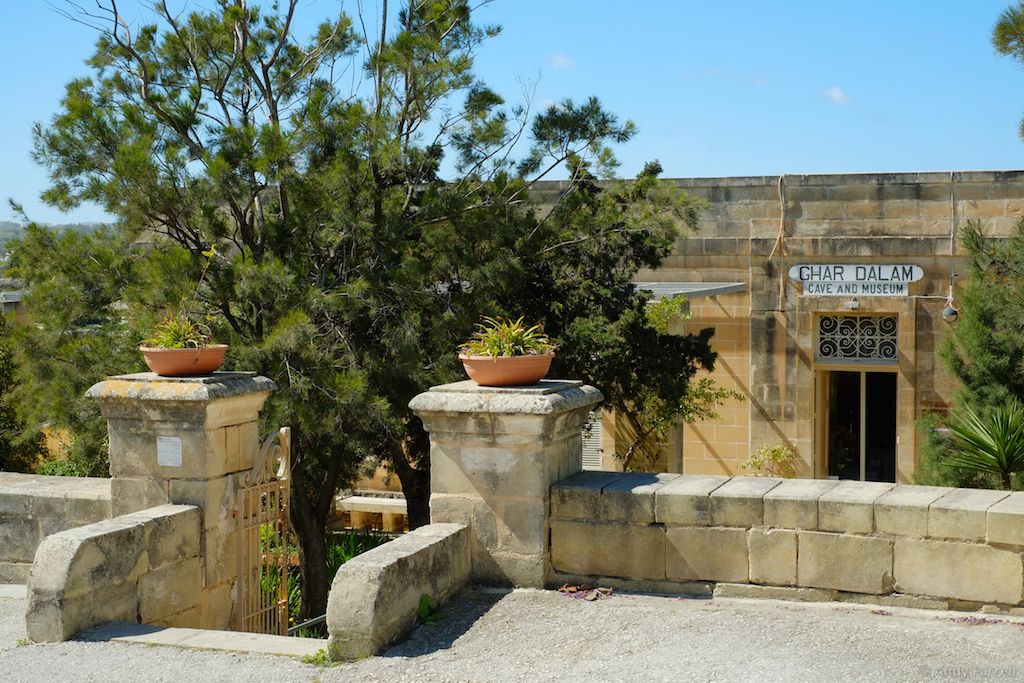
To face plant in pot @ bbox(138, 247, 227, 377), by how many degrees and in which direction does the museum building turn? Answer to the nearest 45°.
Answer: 0° — it already faces it

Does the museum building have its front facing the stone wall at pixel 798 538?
yes

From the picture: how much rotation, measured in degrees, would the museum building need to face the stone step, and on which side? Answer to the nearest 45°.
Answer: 0° — it already faces it

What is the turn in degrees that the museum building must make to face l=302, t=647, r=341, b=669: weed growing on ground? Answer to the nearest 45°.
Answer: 0° — it already faces it

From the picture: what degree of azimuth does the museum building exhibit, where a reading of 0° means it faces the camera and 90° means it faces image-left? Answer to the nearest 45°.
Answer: approximately 0°
